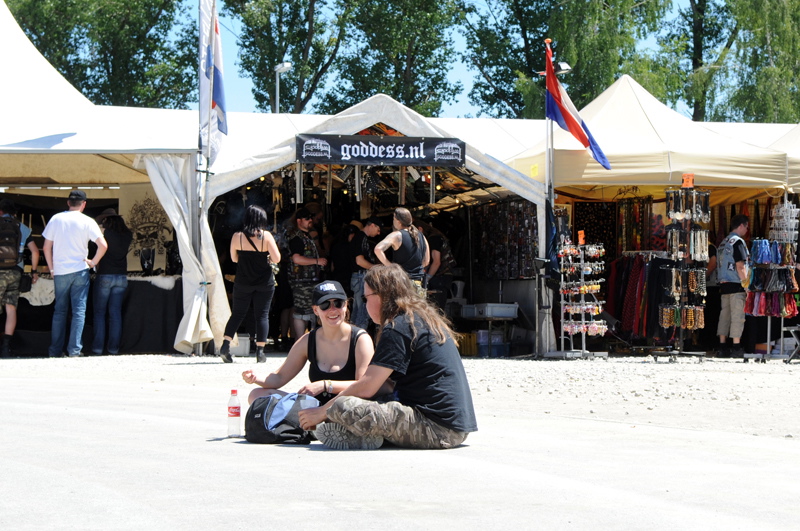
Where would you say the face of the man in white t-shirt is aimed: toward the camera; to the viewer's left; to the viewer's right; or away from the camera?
away from the camera

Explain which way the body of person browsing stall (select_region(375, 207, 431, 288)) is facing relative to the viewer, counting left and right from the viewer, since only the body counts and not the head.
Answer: facing away from the viewer and to the left of the viewer

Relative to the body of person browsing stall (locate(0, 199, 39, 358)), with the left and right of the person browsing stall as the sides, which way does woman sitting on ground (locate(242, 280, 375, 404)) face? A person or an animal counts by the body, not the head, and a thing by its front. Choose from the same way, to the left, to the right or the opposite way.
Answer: the opposite way

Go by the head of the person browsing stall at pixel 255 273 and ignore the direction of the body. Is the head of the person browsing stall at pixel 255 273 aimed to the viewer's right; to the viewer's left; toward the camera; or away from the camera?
away from the camera

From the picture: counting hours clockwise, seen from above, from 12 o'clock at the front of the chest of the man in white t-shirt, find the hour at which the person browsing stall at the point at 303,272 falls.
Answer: The person browsing stall is roughly at 3 o'clock from the man in white t-shirt.

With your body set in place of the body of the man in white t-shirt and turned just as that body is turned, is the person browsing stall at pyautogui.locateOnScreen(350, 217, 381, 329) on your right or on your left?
on your right

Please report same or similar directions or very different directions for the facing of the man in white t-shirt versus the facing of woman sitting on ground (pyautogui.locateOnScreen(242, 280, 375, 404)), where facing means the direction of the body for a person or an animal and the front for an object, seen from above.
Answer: very different directions

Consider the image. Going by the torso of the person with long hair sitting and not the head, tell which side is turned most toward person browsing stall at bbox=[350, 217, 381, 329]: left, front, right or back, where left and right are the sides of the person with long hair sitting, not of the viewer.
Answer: right

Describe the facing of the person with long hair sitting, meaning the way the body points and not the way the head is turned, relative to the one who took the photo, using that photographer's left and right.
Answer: facing to the left of the viewer

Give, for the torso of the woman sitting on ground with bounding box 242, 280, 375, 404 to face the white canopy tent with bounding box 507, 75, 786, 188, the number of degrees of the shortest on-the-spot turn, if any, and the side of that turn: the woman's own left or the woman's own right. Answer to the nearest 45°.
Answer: approximately 135° to the woman's own left

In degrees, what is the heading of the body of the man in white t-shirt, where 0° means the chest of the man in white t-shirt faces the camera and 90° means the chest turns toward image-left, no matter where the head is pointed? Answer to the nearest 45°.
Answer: approximately 180°
